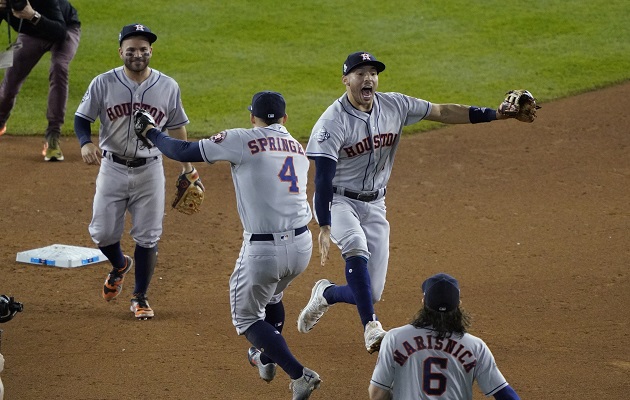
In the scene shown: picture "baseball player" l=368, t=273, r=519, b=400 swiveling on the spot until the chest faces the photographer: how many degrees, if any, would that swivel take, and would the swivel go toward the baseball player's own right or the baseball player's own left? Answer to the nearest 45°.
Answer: approximately 45° to the baseball player's own left

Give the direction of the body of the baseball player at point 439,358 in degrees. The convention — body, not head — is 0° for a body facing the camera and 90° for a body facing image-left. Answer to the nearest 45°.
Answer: approximately 180°

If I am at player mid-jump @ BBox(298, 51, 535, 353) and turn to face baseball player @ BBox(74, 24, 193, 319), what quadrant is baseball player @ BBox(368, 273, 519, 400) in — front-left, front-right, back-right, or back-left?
back-left

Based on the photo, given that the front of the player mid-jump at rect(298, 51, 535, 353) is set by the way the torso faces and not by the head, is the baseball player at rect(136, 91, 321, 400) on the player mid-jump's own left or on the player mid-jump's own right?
on the player mid-jump's own right

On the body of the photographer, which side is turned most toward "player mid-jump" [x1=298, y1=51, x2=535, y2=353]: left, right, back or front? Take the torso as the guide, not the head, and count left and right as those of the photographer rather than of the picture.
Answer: left

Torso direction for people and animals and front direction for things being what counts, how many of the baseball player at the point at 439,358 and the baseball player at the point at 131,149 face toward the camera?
1

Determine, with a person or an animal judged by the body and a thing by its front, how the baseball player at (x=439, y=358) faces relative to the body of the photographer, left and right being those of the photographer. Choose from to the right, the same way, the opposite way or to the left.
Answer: the opposite way
